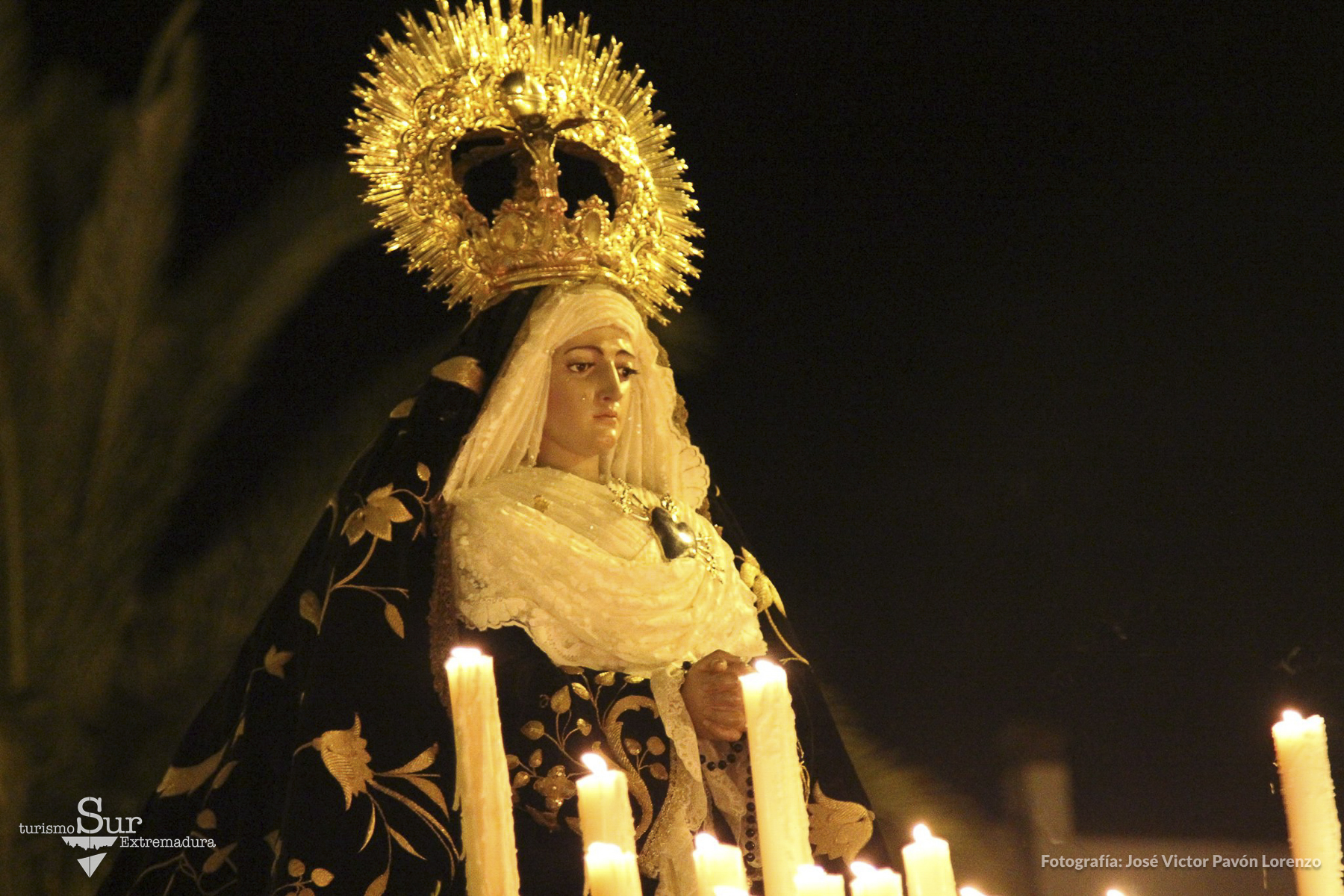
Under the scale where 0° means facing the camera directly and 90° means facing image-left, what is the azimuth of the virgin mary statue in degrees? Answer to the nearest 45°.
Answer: approximately 315°

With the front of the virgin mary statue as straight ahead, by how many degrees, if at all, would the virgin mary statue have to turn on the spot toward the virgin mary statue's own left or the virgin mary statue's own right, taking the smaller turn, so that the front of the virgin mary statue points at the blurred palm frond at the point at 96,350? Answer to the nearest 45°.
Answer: approximately 180°

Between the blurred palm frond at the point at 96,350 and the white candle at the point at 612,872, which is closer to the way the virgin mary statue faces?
the white candle

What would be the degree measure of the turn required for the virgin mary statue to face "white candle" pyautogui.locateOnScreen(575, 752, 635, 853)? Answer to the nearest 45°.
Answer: approximately 45° to its right

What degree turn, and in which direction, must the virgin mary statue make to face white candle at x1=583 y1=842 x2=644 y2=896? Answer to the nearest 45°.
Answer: approximately 45° to its right
